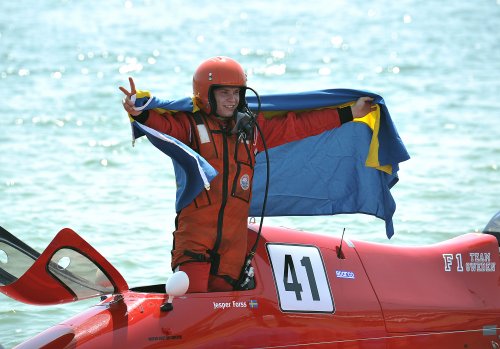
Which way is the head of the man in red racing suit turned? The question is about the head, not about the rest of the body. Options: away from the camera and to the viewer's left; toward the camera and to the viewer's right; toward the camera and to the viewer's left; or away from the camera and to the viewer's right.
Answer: toward the camera and to the viewer's right

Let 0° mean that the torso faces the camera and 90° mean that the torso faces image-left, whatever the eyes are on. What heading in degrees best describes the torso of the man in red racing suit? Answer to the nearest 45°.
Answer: approximately 315°

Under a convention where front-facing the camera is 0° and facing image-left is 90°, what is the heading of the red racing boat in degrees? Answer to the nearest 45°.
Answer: approximately 90°
